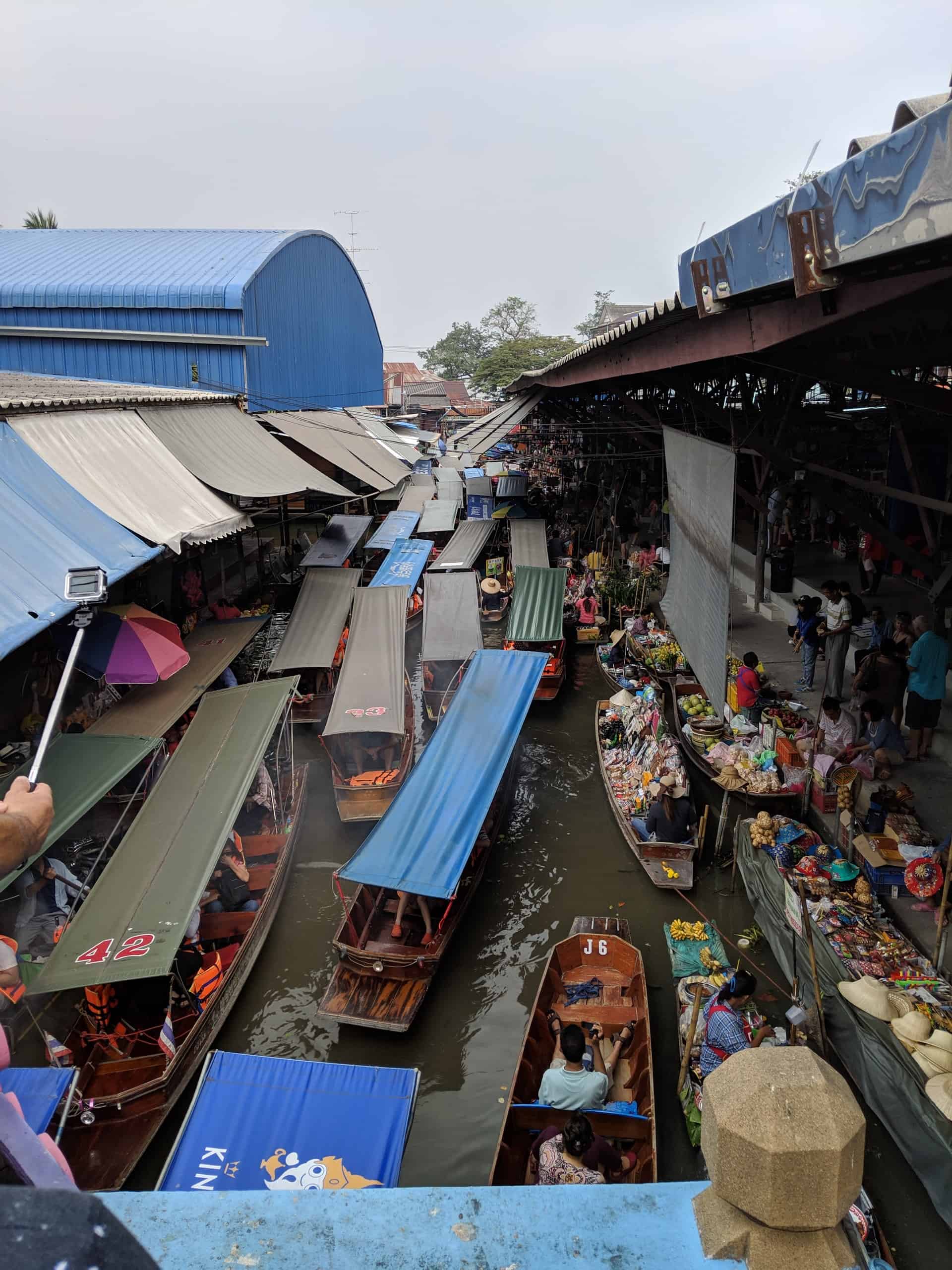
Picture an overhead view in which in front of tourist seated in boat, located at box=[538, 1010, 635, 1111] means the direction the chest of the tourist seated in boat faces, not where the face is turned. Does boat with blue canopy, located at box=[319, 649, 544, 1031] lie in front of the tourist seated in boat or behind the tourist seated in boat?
in front

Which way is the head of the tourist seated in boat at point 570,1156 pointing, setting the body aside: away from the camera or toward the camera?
away from the camera

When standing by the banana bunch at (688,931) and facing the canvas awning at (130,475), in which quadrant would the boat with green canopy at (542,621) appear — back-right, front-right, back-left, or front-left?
front-right

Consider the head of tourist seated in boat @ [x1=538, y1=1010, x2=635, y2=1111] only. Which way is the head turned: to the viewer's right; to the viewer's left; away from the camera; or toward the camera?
away from the camera

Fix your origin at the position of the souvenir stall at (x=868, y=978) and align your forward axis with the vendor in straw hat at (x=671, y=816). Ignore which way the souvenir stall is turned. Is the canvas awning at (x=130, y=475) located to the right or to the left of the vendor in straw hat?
left

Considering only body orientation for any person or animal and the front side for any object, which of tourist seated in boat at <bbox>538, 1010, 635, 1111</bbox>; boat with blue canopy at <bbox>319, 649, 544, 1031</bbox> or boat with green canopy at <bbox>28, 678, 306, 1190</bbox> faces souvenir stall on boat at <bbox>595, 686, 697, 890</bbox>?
the tourist seated in boat

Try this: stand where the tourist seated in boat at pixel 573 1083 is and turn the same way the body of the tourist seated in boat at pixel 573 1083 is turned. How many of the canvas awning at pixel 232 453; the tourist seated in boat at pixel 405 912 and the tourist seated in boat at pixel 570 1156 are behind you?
1

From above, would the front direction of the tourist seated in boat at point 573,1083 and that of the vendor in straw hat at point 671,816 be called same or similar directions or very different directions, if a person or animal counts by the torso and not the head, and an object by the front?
same or similar directions

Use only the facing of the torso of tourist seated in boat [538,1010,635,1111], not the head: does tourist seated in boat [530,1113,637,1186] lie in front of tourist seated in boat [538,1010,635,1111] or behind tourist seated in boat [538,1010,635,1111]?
behind

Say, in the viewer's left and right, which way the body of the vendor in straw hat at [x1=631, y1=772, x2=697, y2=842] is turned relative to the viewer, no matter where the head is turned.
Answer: facing away from the viewer
